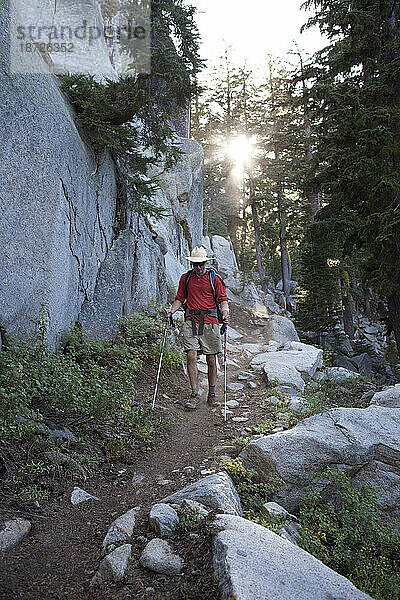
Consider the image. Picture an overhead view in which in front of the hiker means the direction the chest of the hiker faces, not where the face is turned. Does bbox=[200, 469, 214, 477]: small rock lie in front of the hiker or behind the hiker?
in front

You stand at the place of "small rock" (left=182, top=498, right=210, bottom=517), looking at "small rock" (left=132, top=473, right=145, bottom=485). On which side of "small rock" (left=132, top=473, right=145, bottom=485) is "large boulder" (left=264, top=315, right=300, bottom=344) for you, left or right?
right

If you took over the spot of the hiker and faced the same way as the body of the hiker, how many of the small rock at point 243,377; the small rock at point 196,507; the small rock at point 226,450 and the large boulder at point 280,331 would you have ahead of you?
2

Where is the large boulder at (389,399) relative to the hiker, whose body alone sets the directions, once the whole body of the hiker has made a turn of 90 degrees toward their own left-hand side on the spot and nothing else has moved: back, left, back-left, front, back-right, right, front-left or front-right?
front

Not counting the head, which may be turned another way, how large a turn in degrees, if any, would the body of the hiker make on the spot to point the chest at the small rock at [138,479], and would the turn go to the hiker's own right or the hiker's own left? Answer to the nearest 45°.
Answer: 0° — they already face it

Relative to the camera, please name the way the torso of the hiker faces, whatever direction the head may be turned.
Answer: toward the camera

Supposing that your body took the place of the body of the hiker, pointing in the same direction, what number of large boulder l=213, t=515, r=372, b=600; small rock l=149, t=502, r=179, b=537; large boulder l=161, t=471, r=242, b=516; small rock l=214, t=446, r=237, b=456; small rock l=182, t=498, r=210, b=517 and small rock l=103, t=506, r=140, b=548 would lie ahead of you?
6

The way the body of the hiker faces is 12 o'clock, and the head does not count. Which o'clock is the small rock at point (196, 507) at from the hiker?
The small rock is roughly at 12 o'clock from the hiker.

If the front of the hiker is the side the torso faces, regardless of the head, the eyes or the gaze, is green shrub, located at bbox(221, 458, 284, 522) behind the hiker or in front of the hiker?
in front

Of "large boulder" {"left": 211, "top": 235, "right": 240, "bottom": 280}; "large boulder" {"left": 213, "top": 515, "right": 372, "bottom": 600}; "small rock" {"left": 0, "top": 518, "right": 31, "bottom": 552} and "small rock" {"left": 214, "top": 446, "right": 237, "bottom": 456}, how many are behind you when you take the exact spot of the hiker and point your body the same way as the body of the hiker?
1

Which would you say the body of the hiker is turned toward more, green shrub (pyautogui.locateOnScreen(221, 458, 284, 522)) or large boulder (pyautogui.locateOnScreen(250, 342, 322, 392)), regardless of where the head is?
the green shrub

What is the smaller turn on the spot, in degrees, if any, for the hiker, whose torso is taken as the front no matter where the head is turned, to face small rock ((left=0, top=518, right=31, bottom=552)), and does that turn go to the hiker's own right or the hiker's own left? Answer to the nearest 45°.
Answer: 0° — they already face it

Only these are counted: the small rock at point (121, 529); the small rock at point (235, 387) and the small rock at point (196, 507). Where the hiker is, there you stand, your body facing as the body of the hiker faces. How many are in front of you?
2

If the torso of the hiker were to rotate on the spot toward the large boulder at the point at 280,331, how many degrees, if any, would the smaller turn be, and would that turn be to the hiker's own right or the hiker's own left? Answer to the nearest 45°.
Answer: approximately 180°

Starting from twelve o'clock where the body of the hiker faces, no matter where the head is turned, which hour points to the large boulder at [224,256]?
The large boulder is roughly at 6 o'clock from the hiker.

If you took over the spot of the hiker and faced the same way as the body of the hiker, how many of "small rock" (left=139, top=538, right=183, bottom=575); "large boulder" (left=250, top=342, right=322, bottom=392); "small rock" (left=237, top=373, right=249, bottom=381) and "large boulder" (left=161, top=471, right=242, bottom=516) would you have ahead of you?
2

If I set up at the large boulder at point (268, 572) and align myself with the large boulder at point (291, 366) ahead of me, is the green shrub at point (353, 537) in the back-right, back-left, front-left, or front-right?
front-right

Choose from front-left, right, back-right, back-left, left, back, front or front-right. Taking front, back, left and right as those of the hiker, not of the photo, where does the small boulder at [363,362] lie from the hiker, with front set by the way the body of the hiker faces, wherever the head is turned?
back-left
